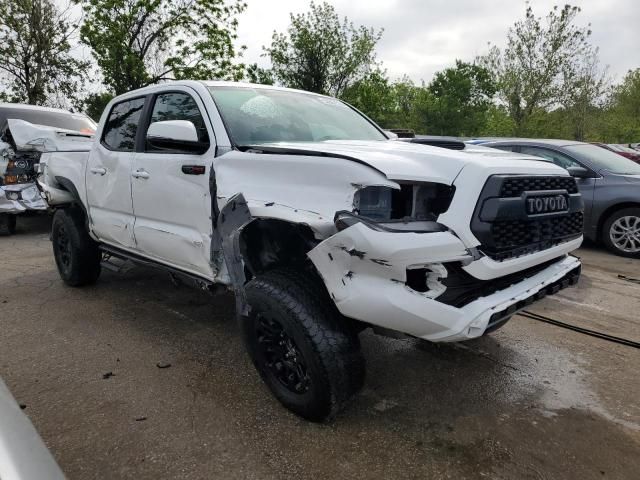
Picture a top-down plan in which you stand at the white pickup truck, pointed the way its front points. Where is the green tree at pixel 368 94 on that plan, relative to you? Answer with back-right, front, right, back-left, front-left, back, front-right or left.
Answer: back-left

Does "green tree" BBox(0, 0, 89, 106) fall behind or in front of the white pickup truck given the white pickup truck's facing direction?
behind

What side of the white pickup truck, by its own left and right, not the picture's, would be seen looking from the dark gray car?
left

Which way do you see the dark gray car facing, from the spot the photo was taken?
facing the viewer and to the right of the viewer

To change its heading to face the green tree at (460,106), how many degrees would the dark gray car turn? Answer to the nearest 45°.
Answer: approximately 135° to its left

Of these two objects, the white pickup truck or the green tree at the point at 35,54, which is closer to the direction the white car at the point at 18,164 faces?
the white pickup truck

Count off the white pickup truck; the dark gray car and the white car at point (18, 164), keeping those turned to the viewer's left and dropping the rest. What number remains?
0

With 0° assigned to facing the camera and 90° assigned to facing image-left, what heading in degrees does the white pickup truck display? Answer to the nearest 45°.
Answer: approximately 315°

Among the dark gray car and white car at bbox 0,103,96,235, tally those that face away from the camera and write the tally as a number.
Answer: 0

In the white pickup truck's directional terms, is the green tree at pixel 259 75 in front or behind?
behind
